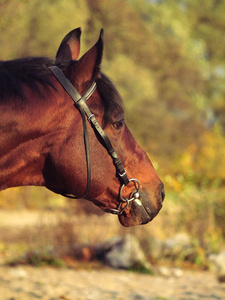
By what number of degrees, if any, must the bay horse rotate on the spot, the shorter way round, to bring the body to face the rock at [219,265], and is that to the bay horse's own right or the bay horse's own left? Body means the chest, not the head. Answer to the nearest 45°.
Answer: approximately 45° to the bay horse's own left

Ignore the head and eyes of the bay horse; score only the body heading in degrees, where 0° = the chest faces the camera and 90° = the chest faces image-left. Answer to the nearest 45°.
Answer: approximately 270°

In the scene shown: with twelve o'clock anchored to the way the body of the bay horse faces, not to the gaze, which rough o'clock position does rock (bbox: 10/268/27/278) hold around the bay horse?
The rock is roughly at 9 o'clock from the bay horse.

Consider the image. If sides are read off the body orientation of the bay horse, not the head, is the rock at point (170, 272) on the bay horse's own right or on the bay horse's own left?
on the bay horse's own left
